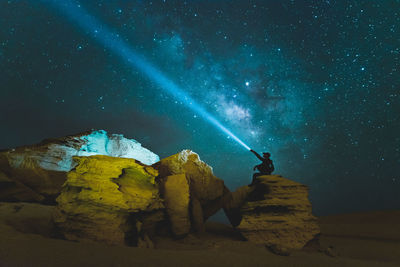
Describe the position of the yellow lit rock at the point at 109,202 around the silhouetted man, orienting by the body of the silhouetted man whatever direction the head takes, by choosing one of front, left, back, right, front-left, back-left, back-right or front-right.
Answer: front-left

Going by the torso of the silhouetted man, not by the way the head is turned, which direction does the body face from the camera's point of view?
to the viewer's left

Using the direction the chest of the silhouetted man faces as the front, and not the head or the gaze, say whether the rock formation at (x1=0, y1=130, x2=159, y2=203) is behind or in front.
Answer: in front

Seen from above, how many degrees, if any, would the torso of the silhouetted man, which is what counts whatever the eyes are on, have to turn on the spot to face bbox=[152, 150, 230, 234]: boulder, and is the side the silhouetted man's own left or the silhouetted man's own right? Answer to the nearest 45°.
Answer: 0° — they already face it
